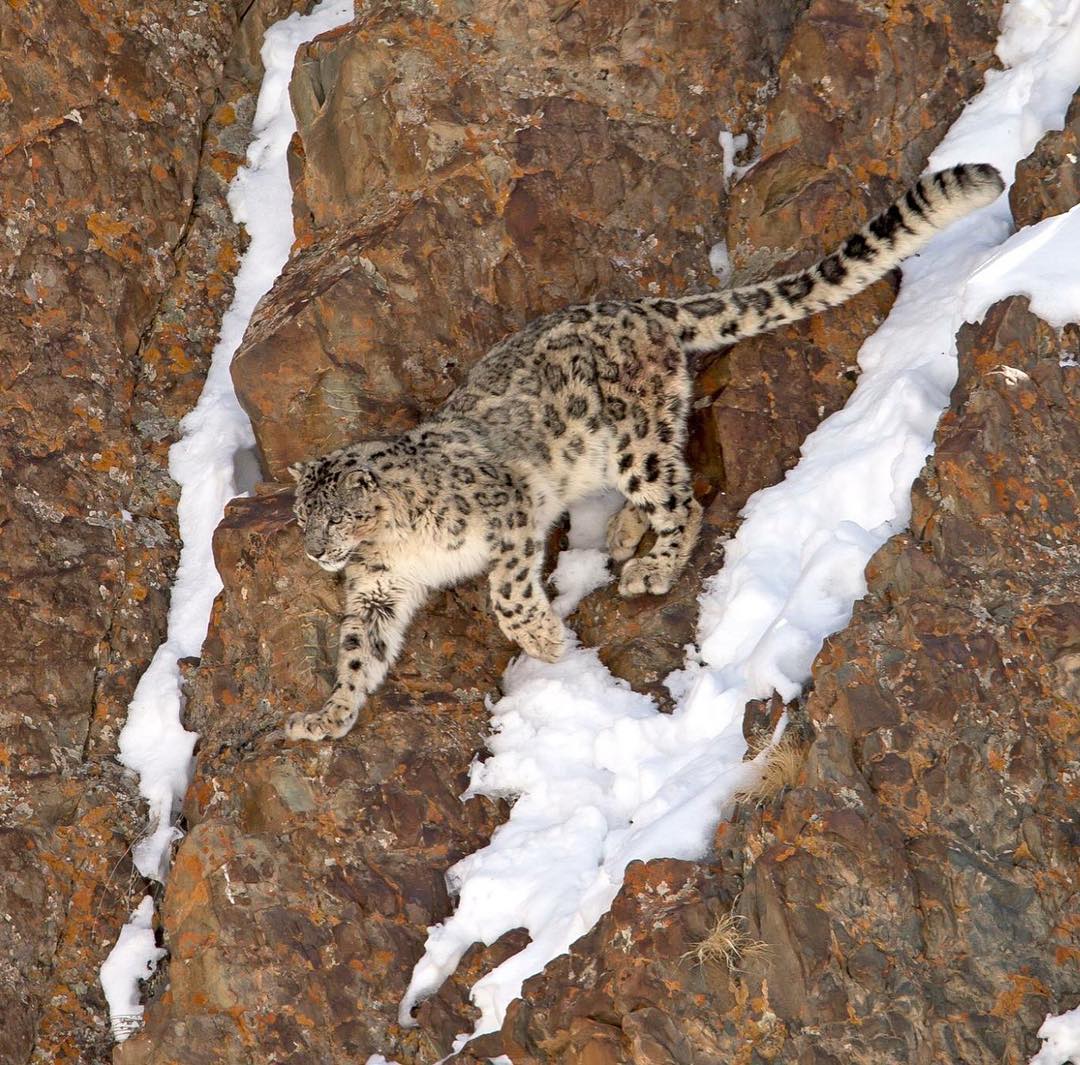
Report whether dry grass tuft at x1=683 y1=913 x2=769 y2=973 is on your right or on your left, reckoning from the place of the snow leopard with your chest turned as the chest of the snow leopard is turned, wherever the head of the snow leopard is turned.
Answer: on your left

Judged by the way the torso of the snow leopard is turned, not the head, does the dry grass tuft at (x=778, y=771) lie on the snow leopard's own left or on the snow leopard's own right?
on the snow leopard's own left

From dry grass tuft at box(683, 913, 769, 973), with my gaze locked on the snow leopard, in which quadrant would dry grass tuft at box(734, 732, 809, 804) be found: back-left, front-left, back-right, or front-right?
front-right

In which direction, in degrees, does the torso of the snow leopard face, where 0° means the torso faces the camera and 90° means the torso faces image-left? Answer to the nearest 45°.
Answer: approximately 90°
